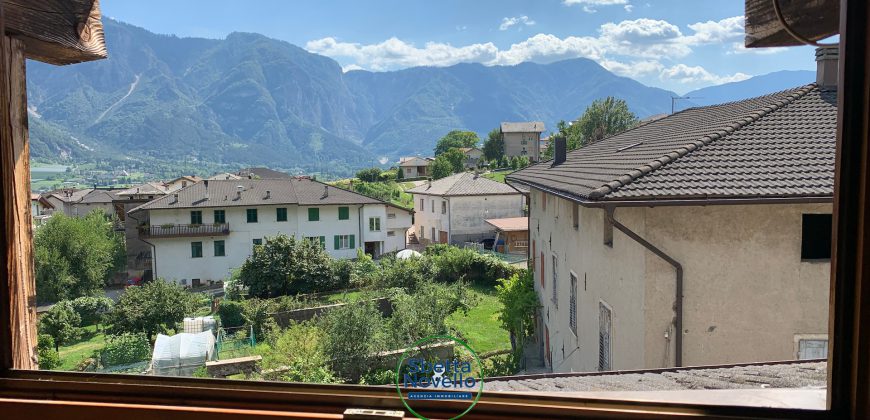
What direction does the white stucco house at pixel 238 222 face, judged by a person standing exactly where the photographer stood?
facing the viewer

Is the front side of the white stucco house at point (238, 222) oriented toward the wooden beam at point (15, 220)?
yes

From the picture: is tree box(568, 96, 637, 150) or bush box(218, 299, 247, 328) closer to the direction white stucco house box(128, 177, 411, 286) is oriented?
the bush

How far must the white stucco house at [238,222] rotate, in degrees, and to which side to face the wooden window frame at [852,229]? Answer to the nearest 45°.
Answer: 0° — it already faces it

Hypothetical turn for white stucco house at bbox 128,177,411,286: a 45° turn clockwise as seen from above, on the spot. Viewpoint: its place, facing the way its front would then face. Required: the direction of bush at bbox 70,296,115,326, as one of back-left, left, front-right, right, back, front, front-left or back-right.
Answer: front

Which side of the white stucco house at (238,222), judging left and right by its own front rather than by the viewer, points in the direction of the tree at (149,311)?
front

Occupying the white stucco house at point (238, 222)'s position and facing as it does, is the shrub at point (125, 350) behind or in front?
in front

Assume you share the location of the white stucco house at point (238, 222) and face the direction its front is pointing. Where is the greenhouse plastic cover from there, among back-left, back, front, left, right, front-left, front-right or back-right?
front

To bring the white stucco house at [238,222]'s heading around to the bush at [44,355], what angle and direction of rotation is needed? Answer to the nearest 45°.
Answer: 0° — it already faces it

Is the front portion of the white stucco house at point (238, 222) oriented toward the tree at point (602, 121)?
no

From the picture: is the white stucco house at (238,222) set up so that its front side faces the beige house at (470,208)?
no

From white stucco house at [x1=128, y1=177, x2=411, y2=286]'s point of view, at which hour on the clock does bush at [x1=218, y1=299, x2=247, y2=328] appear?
The bush is roughly at 12 o'clock from the white stucco house.

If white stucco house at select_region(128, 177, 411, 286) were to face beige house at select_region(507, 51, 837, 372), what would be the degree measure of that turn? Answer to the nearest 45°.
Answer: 0° — it already faces it

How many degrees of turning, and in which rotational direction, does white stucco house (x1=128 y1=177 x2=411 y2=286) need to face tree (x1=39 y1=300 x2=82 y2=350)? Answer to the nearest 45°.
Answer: approximately 45° to its right
